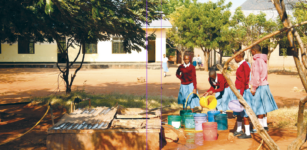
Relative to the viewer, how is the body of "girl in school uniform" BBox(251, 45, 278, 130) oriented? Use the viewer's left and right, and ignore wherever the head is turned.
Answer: facing to the left of the viewer

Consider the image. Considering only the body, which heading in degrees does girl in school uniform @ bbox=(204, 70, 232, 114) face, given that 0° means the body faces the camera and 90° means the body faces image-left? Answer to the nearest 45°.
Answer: approximately 45°

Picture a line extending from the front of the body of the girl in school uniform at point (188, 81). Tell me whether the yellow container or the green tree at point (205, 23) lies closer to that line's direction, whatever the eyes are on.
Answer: the yellow container

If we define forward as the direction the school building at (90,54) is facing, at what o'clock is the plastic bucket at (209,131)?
The plastic bucket is roughly at 12 o'clock from the school building.

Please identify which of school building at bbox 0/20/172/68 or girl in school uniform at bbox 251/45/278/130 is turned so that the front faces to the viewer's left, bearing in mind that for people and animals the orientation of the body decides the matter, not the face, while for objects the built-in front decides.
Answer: the girl in school uniform

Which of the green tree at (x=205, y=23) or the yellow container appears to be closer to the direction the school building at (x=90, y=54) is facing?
the yellow container

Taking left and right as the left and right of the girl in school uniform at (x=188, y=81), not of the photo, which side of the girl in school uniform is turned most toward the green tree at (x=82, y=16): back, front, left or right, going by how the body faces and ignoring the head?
right

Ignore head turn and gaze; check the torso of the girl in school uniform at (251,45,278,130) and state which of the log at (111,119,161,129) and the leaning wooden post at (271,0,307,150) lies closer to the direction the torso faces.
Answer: the log

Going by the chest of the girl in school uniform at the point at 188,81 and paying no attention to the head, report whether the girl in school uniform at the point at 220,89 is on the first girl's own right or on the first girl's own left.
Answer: on the first girl's own left

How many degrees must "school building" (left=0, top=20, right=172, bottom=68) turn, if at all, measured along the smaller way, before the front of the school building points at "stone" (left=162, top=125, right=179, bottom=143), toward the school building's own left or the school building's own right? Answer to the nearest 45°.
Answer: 0° — it already faces it
